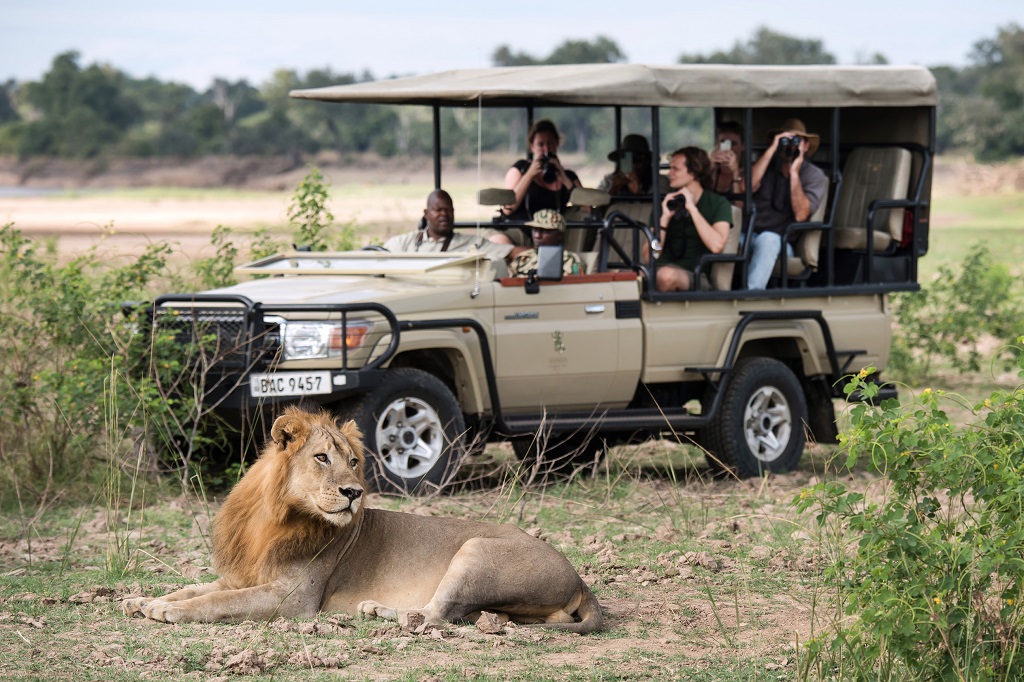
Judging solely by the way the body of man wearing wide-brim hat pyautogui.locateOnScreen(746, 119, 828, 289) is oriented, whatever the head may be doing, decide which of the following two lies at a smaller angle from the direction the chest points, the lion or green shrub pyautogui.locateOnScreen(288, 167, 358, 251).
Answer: the lion

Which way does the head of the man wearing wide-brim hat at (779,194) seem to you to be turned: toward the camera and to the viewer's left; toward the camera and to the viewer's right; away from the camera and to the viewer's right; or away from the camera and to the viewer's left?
toward the camera and to the viewer's left

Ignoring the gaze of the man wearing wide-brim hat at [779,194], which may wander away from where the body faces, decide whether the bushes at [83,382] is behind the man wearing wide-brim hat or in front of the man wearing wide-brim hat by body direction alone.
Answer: in front

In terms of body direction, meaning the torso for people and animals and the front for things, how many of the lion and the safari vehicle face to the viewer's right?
0

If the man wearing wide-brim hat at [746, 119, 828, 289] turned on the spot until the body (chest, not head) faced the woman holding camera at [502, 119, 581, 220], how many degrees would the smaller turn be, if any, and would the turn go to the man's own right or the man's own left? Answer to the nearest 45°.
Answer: approximately 45° to the man's own right

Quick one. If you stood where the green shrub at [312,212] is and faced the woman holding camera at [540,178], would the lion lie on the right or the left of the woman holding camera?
right

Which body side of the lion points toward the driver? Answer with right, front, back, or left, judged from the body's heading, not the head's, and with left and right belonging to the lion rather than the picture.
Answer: right

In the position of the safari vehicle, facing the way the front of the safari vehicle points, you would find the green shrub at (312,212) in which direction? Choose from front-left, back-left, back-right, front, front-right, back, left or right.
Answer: right

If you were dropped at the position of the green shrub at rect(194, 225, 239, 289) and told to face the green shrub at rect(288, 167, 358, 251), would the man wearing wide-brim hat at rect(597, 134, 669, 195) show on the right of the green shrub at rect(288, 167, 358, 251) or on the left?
right

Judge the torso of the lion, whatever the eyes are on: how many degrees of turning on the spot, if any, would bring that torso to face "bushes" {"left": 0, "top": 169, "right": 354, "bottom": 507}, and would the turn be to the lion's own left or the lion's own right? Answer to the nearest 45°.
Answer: approximately 45° to the lion's own right

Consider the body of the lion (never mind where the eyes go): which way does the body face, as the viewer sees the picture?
to the viewer's left
